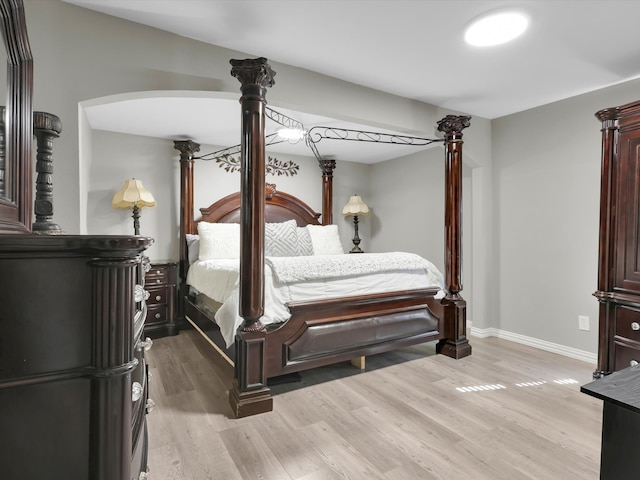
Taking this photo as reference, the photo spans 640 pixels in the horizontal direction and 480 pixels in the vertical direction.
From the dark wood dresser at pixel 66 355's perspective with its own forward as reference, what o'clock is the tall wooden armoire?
The tall wooden armoire is roughly at 12 o'clock from the dark wood dresser.

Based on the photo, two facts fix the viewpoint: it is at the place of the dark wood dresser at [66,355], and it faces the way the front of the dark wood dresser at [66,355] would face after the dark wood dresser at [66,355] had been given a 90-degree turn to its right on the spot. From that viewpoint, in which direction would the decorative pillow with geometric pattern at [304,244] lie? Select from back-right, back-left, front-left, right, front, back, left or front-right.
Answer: back-left

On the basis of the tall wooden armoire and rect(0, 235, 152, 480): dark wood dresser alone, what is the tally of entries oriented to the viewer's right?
1

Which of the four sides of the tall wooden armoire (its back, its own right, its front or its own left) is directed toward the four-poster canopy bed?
front

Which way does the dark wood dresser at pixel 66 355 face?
to the viewer's right

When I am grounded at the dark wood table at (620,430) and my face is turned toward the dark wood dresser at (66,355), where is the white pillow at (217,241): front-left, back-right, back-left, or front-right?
front-right

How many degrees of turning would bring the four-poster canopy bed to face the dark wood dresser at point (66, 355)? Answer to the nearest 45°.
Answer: approximately 45° to its right

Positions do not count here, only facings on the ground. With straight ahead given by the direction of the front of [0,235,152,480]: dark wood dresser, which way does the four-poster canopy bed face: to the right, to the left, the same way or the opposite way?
to the right

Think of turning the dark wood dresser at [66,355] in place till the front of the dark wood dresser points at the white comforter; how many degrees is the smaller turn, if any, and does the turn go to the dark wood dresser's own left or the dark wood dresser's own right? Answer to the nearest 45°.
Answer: approximately 45° to the dark wood dresser's own left

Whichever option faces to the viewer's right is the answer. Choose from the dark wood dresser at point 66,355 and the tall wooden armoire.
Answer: the dark wood dresser
